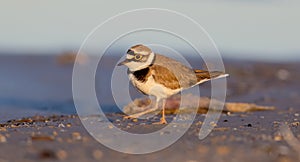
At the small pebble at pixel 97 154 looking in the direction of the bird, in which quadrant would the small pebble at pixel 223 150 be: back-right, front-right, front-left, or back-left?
front-right

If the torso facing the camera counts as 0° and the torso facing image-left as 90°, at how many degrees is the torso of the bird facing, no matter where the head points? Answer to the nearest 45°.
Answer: approximately 90°

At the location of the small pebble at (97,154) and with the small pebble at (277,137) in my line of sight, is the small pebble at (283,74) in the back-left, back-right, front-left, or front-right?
front-left

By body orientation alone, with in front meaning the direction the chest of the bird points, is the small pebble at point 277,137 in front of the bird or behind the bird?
behind

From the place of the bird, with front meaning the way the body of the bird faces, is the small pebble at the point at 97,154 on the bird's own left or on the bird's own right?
on the bird's own left
